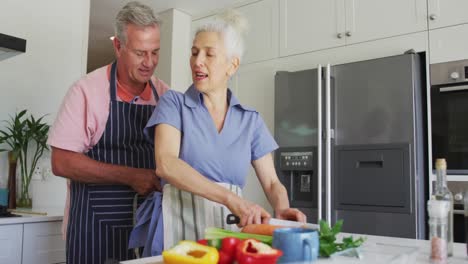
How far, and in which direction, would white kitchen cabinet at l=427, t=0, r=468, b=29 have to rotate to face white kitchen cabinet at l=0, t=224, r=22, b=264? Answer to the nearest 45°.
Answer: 0° — it already faces it

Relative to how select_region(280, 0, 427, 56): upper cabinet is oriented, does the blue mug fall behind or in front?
in front

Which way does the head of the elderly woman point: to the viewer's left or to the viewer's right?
to the viewer's left

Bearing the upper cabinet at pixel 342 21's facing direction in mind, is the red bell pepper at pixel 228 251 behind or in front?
in front

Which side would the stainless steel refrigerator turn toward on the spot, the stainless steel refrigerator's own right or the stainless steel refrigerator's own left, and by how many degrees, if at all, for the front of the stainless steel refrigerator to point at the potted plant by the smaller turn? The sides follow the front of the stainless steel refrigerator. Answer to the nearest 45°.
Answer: approximately 45° to the stainless steel refrigerator's own right

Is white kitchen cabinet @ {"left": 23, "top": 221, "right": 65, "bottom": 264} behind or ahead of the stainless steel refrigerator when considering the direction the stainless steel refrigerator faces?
ahead

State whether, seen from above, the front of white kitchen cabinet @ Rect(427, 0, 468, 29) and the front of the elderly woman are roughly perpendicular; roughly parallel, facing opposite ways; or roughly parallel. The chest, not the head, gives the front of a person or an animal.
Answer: roughly perpendicular
